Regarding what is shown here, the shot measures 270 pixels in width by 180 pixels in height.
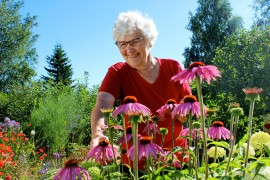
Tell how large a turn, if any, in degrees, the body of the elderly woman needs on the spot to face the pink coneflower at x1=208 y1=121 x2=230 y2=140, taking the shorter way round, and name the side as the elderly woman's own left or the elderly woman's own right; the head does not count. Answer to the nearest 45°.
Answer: approximately 45° to the elderly woman's own left

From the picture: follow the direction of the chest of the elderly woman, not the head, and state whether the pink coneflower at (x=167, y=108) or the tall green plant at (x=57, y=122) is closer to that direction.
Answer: the pink coneflower

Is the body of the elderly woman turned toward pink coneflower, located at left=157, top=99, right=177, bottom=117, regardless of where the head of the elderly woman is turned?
yes

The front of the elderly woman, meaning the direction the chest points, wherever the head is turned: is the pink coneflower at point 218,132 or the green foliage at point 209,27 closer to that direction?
the pink coneflower

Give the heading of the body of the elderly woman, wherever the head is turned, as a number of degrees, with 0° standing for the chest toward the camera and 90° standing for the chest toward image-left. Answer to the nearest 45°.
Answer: approximately 0°

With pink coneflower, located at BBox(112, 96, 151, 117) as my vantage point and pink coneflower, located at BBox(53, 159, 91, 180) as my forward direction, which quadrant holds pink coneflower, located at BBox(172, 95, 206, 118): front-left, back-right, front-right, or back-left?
back-left

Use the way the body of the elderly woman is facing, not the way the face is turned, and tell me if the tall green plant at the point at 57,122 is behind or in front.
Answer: behind

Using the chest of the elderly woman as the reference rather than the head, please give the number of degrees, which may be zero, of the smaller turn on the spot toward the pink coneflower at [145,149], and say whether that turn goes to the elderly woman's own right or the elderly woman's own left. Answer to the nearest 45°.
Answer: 0° — they already face it
